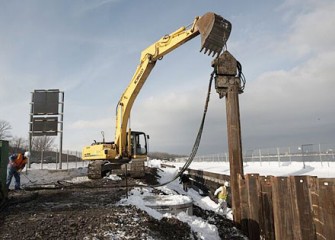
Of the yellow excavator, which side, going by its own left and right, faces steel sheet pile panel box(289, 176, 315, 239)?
front

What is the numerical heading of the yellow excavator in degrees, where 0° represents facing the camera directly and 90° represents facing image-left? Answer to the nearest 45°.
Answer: approximately 315°

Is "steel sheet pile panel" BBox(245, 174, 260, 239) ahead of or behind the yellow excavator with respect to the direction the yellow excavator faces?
ahead

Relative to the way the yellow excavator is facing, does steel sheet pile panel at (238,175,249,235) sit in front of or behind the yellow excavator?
in front

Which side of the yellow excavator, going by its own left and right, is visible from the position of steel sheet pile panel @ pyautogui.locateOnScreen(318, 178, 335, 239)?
front

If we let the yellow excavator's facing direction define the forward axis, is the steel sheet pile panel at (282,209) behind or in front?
in front
